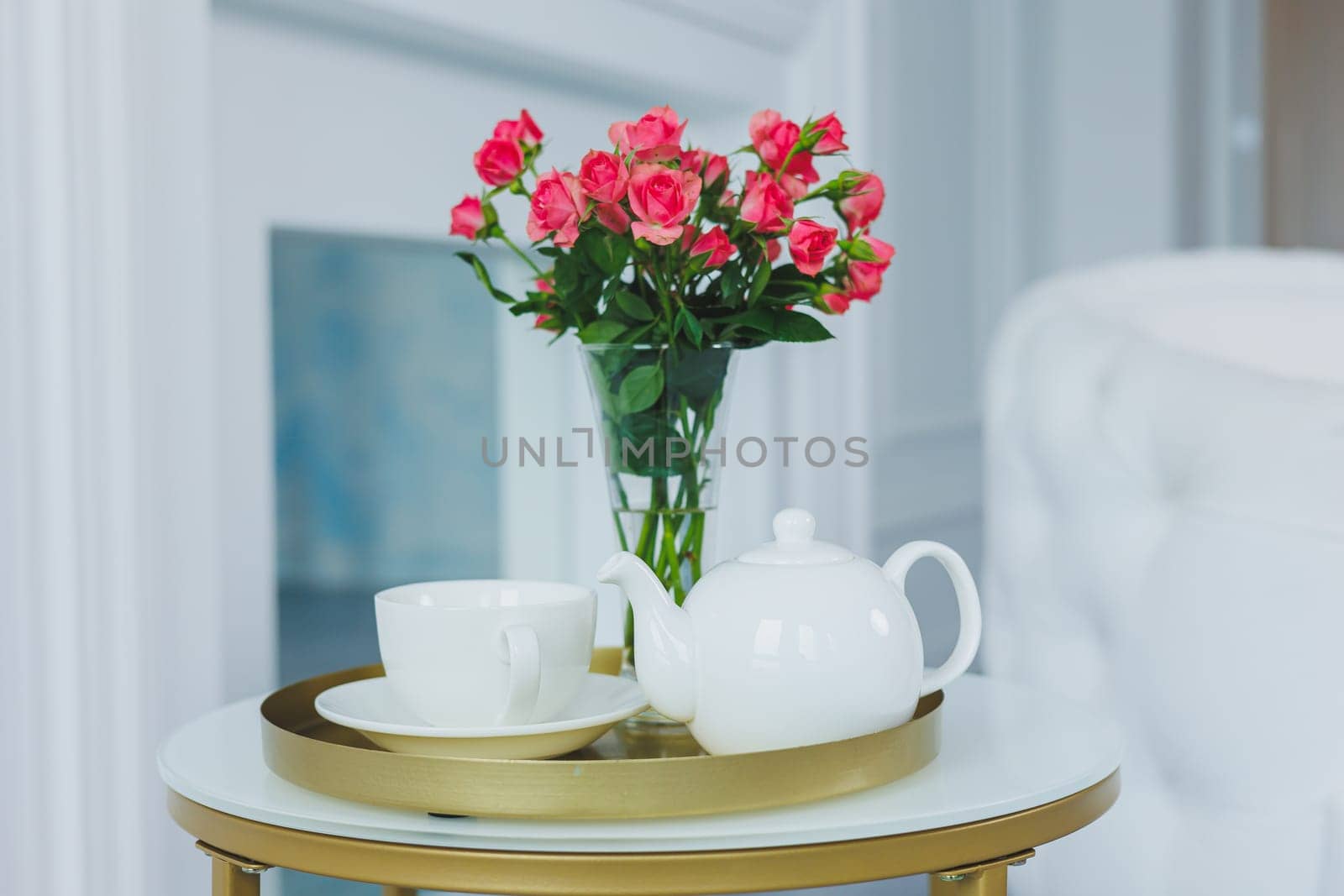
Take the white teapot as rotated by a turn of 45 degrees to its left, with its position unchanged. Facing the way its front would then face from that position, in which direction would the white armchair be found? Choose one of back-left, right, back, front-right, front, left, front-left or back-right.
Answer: back

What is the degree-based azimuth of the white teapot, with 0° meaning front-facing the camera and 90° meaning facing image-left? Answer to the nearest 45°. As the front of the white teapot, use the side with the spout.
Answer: approximately 90°
